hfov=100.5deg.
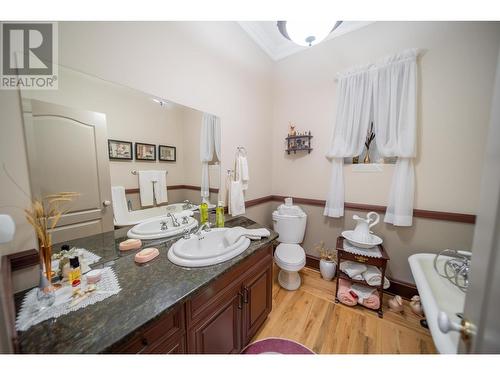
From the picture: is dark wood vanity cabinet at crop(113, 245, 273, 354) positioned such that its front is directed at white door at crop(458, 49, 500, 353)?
yes

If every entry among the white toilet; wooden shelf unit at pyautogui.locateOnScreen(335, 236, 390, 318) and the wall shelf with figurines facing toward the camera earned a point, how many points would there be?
3

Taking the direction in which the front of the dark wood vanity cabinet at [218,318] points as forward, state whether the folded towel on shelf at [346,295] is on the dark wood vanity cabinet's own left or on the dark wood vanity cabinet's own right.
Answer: on the dark wood vanity cabinet's own left

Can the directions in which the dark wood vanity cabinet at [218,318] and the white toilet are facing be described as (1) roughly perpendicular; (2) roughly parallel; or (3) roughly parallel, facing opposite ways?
roughly perpendicular

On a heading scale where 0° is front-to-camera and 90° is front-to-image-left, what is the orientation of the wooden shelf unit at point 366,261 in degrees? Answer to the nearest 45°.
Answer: approximately 0°

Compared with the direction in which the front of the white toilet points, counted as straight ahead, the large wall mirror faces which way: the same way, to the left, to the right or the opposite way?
to the left

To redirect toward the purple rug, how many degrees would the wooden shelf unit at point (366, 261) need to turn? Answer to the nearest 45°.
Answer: approximately 45° to its right

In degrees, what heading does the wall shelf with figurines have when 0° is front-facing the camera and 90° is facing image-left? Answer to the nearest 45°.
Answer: approximately 0°

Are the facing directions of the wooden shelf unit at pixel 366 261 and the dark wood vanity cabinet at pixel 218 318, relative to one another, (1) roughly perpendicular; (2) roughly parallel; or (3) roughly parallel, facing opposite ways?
roughly perpendicular

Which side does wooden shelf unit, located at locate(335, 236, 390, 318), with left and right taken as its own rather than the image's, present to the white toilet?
right

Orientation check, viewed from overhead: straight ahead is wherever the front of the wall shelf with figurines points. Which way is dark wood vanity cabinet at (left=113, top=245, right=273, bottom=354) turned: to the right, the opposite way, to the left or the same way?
to the left

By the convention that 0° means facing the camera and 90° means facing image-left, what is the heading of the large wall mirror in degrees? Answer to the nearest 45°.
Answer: approximately 315°

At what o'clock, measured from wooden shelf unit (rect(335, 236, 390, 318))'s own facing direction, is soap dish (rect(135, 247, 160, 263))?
The soap dish is roughly at 1 o'clock from the wooden shelf unit.
